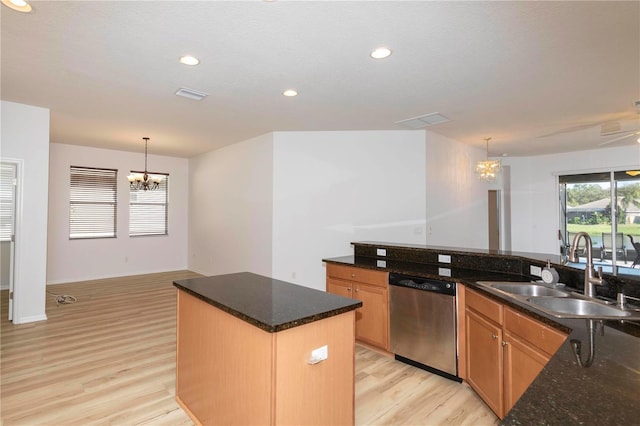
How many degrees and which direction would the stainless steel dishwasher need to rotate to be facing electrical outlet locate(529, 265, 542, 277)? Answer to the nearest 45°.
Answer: approximately 135° to its left

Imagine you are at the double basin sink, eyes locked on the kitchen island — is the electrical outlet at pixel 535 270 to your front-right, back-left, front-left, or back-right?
back-right

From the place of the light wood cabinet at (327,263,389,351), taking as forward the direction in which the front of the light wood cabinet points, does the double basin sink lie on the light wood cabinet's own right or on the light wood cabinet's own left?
on the light wood cabinet's own left

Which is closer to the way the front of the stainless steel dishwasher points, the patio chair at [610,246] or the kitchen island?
the kitchen island

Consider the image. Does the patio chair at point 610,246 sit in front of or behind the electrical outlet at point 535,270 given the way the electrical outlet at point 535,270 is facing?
behind

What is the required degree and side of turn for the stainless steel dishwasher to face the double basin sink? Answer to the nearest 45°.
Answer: approximately 90° to its left

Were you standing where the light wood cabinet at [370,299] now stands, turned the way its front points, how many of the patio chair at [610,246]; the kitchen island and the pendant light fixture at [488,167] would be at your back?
2

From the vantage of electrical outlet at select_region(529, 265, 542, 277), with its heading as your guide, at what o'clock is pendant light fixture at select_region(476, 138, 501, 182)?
The pendant light fixture is roughly at 4 o'clock from the electrical outlet.
